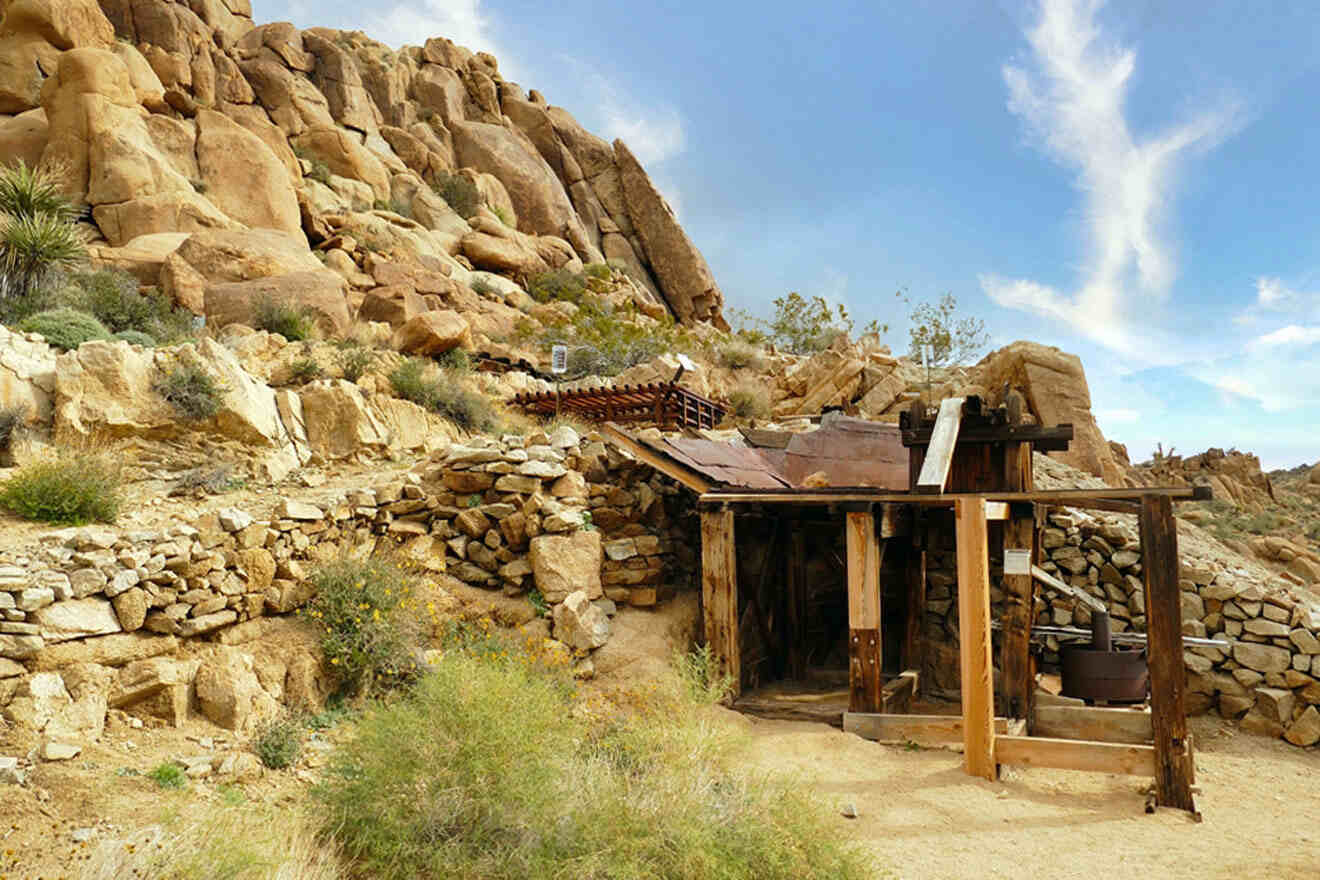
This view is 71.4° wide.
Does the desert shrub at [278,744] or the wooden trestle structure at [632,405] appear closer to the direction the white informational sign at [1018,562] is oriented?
the desert shrub

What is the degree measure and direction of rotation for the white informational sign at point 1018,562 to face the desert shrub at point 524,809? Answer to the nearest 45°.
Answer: approximately 45° to its right

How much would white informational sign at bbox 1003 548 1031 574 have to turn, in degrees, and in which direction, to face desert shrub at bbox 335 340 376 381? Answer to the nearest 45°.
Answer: approximately 90° to its right

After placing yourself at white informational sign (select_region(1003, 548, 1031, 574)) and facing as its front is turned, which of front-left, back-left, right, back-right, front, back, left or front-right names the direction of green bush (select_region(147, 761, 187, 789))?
front-right

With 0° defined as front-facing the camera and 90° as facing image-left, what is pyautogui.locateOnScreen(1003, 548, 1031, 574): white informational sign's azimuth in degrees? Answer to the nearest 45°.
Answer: approximately 0°

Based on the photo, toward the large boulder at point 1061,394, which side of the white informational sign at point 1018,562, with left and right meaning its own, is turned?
back

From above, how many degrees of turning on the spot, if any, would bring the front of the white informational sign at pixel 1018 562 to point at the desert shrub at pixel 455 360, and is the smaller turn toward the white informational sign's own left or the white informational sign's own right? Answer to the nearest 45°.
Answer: approximately 135° to the white informational sign's own right

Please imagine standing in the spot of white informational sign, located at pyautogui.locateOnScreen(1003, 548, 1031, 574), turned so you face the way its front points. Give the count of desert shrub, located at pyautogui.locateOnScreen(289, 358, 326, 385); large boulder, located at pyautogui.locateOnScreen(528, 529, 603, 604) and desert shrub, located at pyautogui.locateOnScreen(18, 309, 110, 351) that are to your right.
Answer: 3

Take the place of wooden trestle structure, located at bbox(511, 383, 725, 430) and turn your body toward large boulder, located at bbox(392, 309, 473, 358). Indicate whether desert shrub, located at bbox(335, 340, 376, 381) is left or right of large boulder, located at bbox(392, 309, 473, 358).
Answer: left

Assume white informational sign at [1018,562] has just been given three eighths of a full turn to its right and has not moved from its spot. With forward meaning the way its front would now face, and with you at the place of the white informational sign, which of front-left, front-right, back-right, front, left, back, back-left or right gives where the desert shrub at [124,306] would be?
front-left

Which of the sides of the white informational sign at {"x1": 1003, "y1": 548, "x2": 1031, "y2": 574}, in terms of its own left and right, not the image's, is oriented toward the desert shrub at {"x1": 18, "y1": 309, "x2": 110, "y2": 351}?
right

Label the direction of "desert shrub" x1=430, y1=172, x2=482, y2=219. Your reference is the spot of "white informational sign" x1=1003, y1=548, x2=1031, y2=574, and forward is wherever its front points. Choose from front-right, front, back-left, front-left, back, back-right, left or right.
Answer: back-right

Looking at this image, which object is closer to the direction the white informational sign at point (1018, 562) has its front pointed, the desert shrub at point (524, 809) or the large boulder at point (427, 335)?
the desert shrub

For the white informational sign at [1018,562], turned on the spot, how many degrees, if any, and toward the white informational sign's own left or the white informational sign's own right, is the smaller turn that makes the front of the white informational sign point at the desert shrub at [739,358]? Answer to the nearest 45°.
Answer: approximately 135° to the white informational sign's own right

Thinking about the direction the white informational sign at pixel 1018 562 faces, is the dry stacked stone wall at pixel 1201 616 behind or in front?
behind
